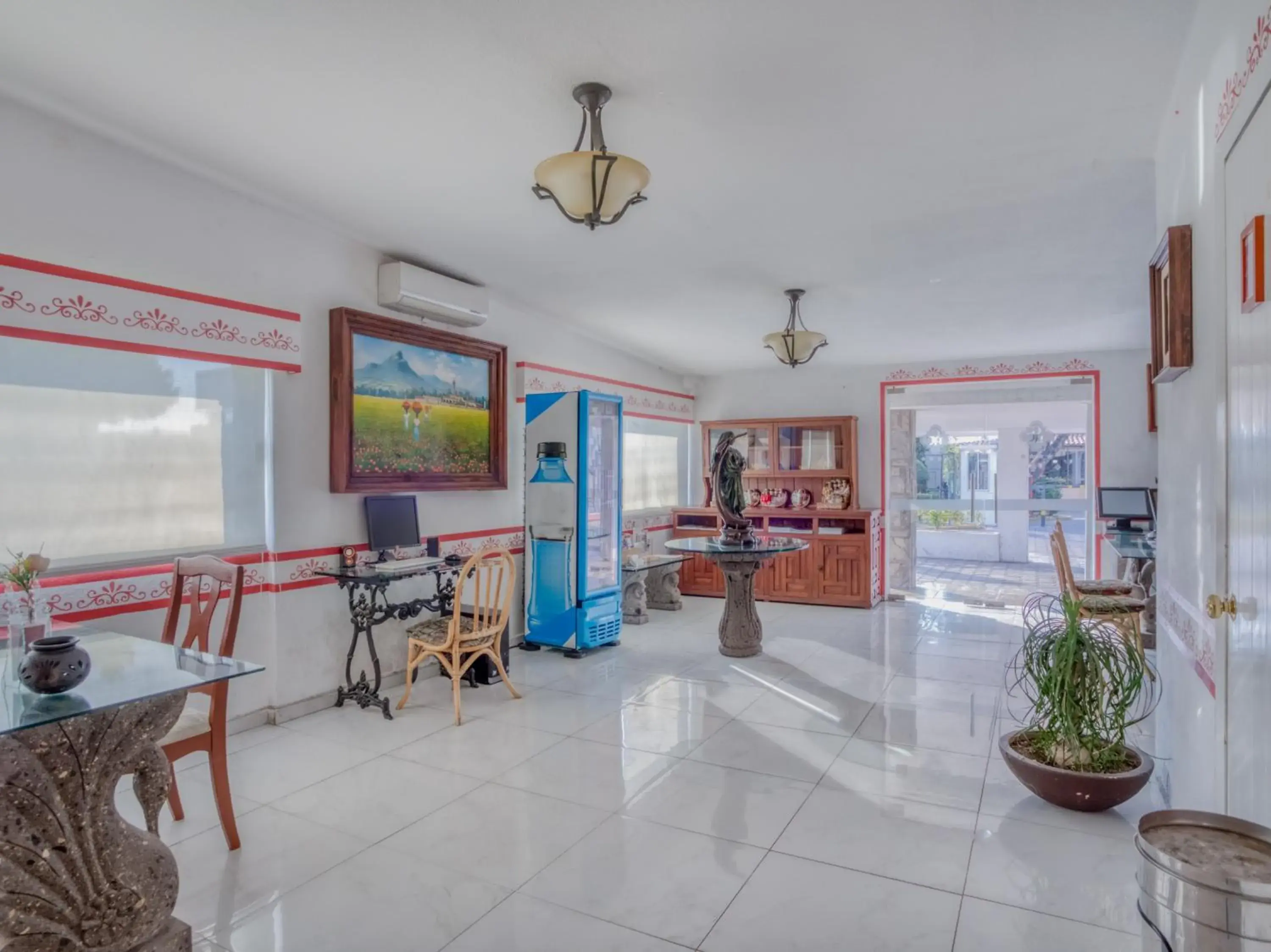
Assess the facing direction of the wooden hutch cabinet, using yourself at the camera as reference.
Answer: facing the viewer

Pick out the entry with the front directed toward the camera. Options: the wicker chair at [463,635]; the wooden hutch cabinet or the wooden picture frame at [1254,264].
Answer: the wooden hutch cabinet

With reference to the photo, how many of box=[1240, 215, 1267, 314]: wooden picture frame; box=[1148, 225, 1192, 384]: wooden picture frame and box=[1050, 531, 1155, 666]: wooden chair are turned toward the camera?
0

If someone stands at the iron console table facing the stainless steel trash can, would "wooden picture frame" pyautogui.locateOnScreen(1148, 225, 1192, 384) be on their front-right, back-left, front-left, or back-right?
front-left

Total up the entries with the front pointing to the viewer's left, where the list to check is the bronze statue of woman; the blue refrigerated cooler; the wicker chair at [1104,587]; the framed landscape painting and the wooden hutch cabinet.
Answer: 0

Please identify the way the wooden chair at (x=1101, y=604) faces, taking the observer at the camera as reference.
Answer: facing to the right of the viewer

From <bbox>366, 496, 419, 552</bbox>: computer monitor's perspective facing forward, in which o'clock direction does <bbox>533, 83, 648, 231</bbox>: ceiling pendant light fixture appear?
The ceiling pendant light fixture is roughly at 1 o'clock from the computer monitor.

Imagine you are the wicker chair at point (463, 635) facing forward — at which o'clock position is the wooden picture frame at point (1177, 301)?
The wooden picture frame is roughly at 6 o'clock from the wicker chair.

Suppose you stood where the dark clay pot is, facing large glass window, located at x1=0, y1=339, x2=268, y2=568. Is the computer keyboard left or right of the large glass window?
right

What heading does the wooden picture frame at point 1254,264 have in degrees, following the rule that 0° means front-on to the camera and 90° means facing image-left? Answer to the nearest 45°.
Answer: approximately 90°

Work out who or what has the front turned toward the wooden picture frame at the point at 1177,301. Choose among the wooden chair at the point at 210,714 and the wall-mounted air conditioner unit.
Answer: the wall-mounted air conditioner unit

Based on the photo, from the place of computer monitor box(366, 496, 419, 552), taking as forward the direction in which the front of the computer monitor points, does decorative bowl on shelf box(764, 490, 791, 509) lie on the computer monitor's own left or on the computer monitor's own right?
on the computer monitor's own left

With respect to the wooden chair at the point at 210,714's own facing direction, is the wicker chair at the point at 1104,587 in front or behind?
behind

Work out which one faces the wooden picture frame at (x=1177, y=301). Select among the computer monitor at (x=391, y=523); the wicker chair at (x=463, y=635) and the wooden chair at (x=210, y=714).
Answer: the computer monitor

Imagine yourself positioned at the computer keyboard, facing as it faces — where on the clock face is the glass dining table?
The glass dining table is roughly at 2 o'clock from the computer keyboard.

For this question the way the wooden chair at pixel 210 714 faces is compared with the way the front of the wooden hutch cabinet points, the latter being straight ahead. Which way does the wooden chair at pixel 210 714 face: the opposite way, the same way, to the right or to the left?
to the right
